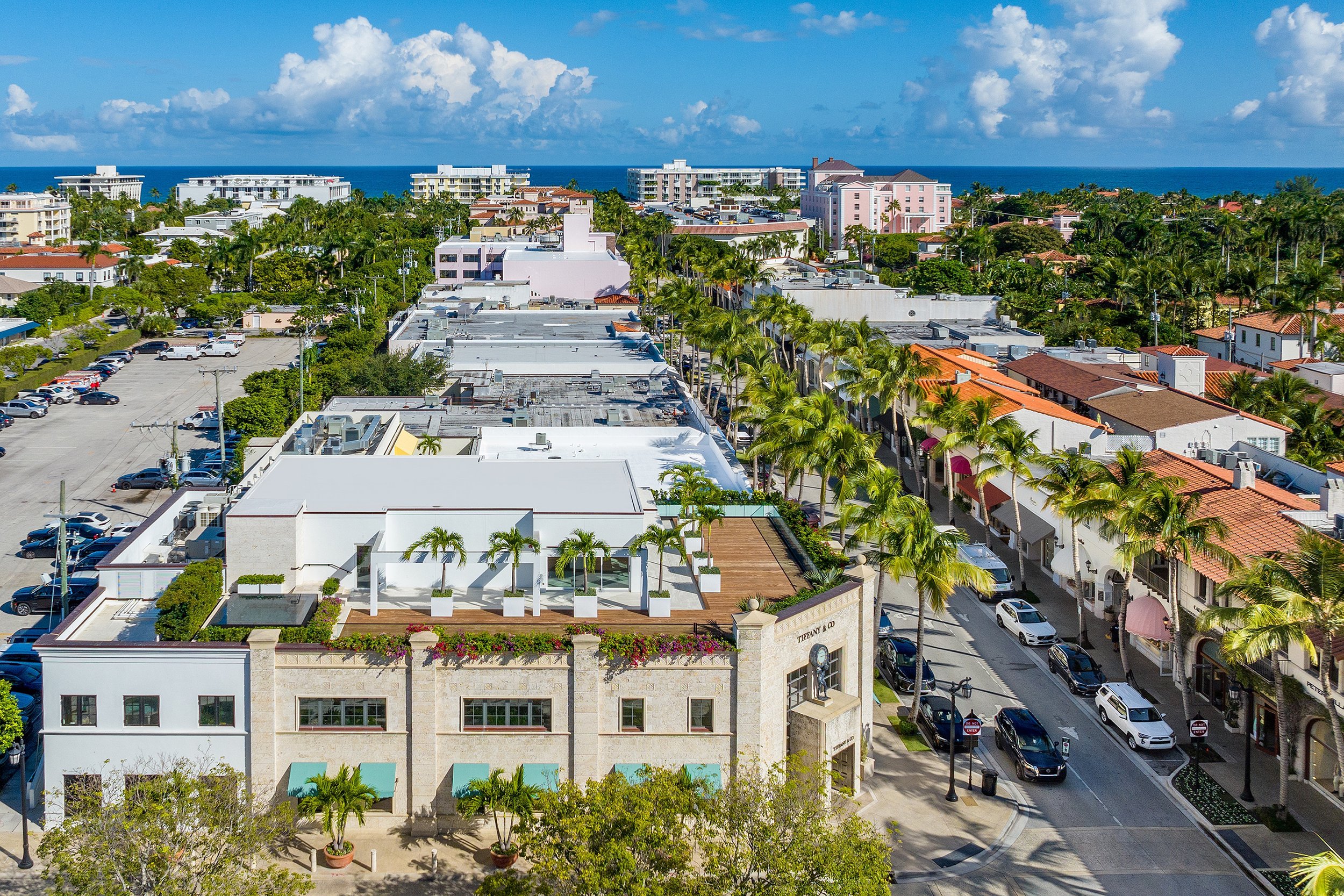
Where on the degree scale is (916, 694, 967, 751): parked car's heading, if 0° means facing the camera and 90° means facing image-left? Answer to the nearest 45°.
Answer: approximately 315°

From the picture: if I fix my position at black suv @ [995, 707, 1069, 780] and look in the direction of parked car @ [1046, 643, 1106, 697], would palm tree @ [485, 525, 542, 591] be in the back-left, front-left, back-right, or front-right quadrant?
back-left

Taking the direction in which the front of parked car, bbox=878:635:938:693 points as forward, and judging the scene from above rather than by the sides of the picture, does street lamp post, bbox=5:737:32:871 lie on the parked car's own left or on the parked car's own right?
on the parked car's own right
